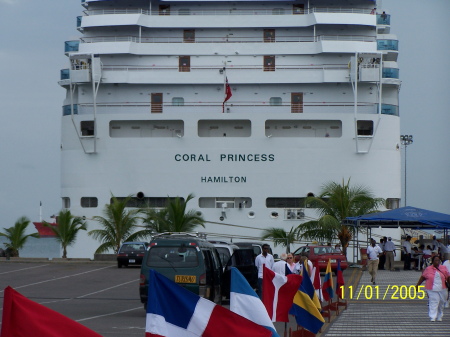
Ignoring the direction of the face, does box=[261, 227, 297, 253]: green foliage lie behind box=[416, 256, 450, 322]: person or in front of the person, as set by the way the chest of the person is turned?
behind

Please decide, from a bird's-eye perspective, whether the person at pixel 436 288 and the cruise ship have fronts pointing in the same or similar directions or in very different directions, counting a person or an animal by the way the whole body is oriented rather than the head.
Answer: very different directions

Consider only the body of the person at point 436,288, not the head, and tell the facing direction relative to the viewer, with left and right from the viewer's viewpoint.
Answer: facing the viewer

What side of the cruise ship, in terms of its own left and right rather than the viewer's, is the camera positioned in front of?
back

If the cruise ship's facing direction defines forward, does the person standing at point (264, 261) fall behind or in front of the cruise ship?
behind

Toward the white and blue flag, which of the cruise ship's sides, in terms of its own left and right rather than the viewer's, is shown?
back
